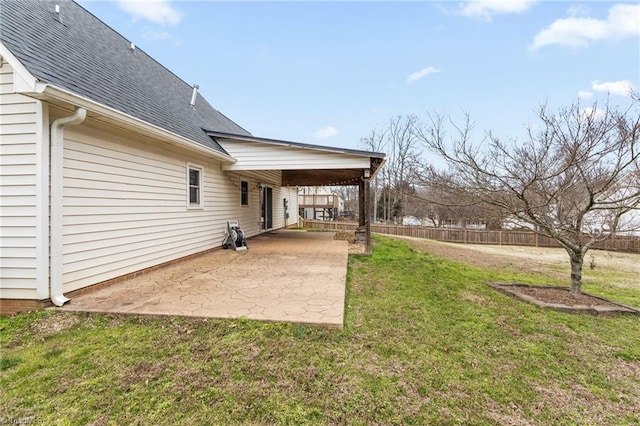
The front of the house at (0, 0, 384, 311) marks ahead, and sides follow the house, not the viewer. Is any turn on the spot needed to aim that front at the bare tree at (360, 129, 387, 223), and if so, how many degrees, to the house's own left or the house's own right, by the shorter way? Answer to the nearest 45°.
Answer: approximately 90° to the house's own right

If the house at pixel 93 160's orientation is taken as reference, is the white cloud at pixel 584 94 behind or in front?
behind
